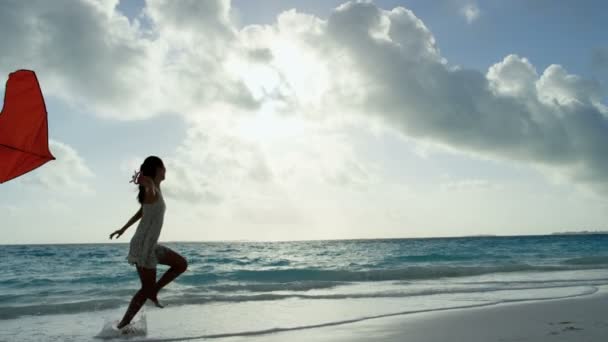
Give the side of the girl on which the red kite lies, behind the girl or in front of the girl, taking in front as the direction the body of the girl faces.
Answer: behind

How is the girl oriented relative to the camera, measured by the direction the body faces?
to the viewer's right
